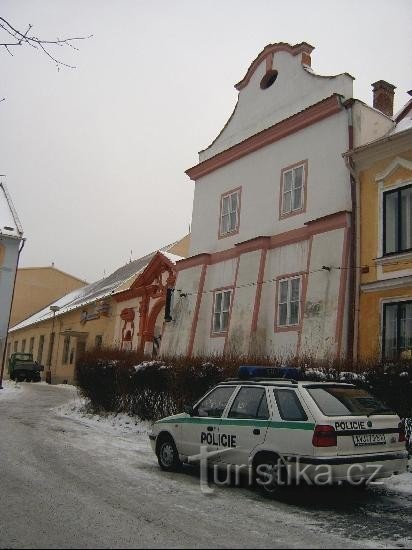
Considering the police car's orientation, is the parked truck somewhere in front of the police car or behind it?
in front

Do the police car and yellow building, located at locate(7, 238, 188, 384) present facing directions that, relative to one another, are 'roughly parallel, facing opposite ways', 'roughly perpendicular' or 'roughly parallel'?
roughly perpendicular

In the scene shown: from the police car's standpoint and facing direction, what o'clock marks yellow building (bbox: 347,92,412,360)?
The yellow building is roughly at 2 o'clock from the police car.

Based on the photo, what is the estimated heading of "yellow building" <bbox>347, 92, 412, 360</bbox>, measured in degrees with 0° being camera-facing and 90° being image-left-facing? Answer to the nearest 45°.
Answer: approximately 45°

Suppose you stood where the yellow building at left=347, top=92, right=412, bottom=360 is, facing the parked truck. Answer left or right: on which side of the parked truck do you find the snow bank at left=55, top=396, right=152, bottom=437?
left

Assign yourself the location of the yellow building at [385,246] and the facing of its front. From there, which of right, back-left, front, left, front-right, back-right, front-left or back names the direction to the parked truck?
right

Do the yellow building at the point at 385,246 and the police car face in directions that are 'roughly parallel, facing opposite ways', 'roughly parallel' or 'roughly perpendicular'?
roughly perpendicular

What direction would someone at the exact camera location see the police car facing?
facing away from the viewer and to the left of the viewer

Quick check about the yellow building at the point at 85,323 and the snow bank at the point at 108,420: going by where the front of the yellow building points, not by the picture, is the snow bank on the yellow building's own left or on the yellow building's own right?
on the yellow building's own left

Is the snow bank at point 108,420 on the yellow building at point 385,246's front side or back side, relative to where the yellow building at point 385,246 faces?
on the front side

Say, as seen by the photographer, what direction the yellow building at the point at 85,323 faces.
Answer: facing the viewer and to the left of the viewer

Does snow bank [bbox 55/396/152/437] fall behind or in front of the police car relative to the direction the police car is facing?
in front

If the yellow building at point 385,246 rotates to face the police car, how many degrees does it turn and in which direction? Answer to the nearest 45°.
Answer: approximately 45° to its left

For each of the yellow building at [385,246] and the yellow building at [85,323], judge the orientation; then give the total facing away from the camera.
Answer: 0

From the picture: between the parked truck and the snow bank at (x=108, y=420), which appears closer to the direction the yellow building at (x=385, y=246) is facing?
the snow bank
